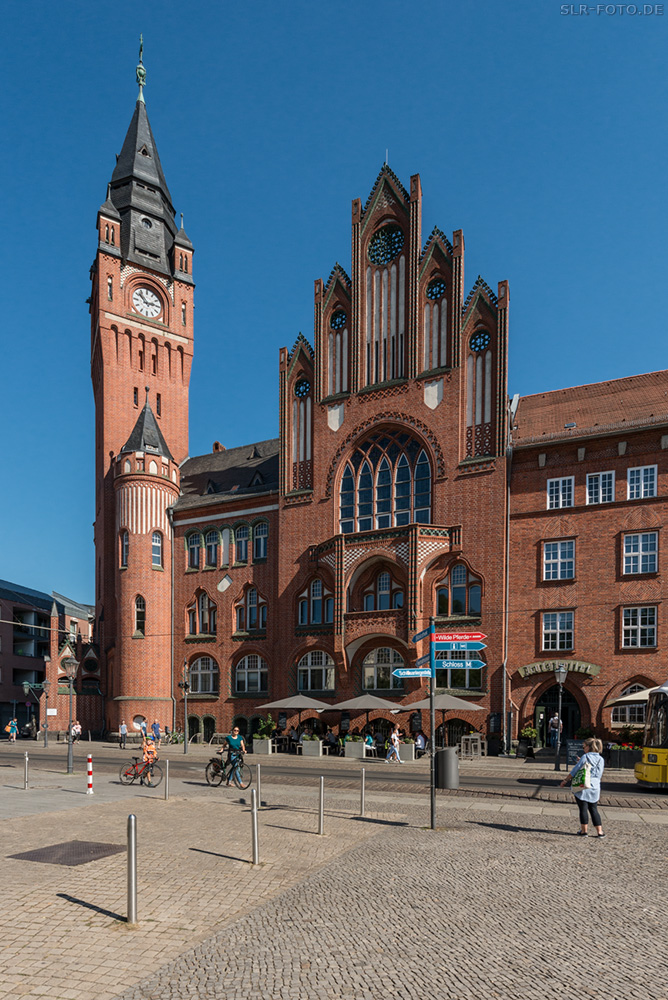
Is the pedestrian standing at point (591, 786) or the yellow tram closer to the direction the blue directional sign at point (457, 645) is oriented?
the pedestrian standing
